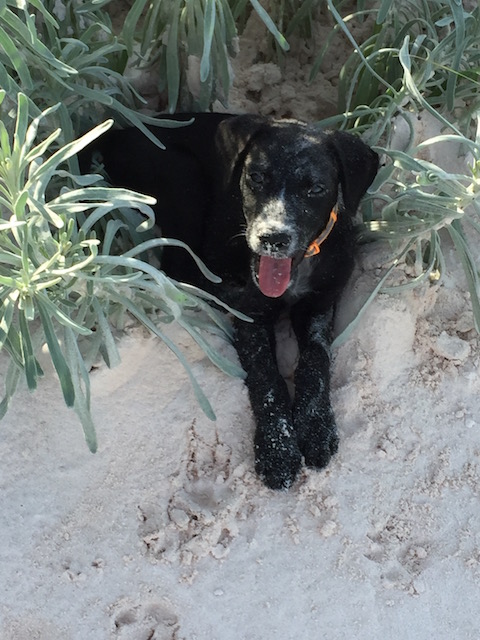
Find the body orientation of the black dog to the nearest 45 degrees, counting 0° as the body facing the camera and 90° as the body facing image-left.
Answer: approximately 315°
